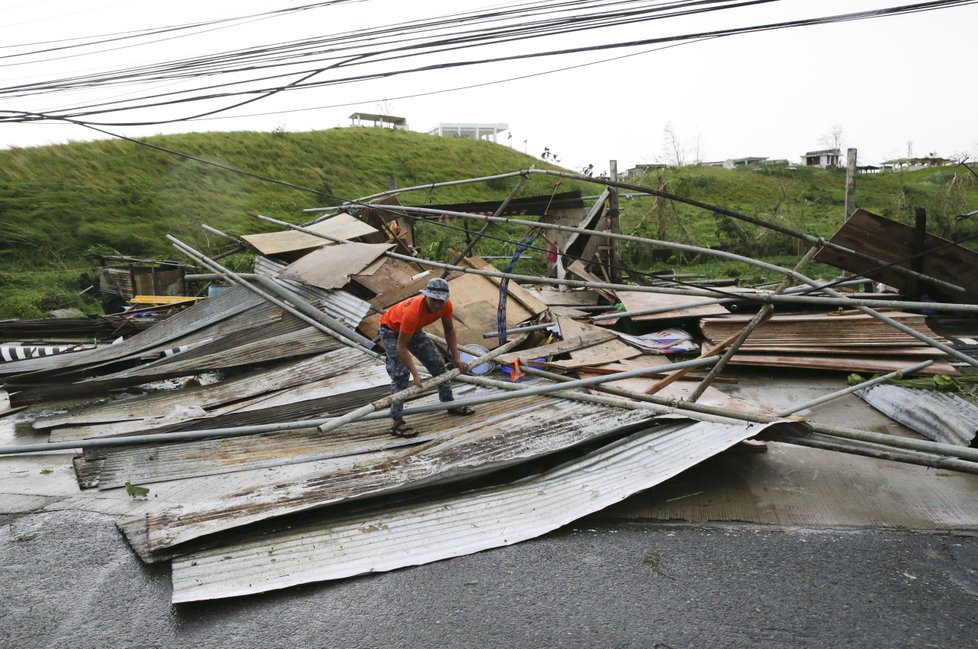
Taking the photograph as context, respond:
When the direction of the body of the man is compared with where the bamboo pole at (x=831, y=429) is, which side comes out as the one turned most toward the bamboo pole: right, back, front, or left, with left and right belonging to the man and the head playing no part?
front

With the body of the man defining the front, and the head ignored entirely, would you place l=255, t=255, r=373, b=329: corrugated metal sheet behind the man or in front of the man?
behind

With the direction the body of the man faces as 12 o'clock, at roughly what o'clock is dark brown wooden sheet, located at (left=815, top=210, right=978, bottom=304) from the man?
The dark brown wooden sheet is roughly at 10 o'clock from the man.

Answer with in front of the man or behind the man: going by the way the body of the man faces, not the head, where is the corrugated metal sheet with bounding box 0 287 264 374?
behind

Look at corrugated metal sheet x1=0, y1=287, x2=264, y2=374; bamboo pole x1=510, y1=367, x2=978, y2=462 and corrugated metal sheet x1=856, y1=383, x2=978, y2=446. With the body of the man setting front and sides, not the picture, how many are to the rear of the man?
1

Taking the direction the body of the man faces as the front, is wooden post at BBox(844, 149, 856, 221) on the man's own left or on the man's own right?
on the man's own left

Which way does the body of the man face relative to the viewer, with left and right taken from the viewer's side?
facing the viewer and to the right of the viewer

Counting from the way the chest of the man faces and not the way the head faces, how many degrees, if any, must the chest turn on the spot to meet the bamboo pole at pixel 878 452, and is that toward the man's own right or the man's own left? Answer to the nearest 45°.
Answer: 0° — they already face it

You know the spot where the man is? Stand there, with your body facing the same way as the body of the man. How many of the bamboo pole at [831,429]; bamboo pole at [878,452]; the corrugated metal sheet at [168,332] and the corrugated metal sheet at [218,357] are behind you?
2

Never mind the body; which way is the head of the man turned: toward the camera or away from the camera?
toward the camera

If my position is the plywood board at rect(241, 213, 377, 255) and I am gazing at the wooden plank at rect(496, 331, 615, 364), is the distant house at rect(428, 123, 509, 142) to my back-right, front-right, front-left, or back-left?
back-left

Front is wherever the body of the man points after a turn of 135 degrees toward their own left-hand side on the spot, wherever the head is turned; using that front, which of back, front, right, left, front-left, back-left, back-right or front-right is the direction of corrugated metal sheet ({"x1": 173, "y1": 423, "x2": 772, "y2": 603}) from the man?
back

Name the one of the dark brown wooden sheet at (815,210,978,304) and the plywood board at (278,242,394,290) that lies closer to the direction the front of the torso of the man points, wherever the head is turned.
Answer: the dark brown wooden sheet

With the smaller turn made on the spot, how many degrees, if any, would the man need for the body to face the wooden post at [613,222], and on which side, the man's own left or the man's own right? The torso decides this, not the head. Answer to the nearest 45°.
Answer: approximately 90° to the man's own left

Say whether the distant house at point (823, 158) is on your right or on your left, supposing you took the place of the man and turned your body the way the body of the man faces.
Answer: on your left
